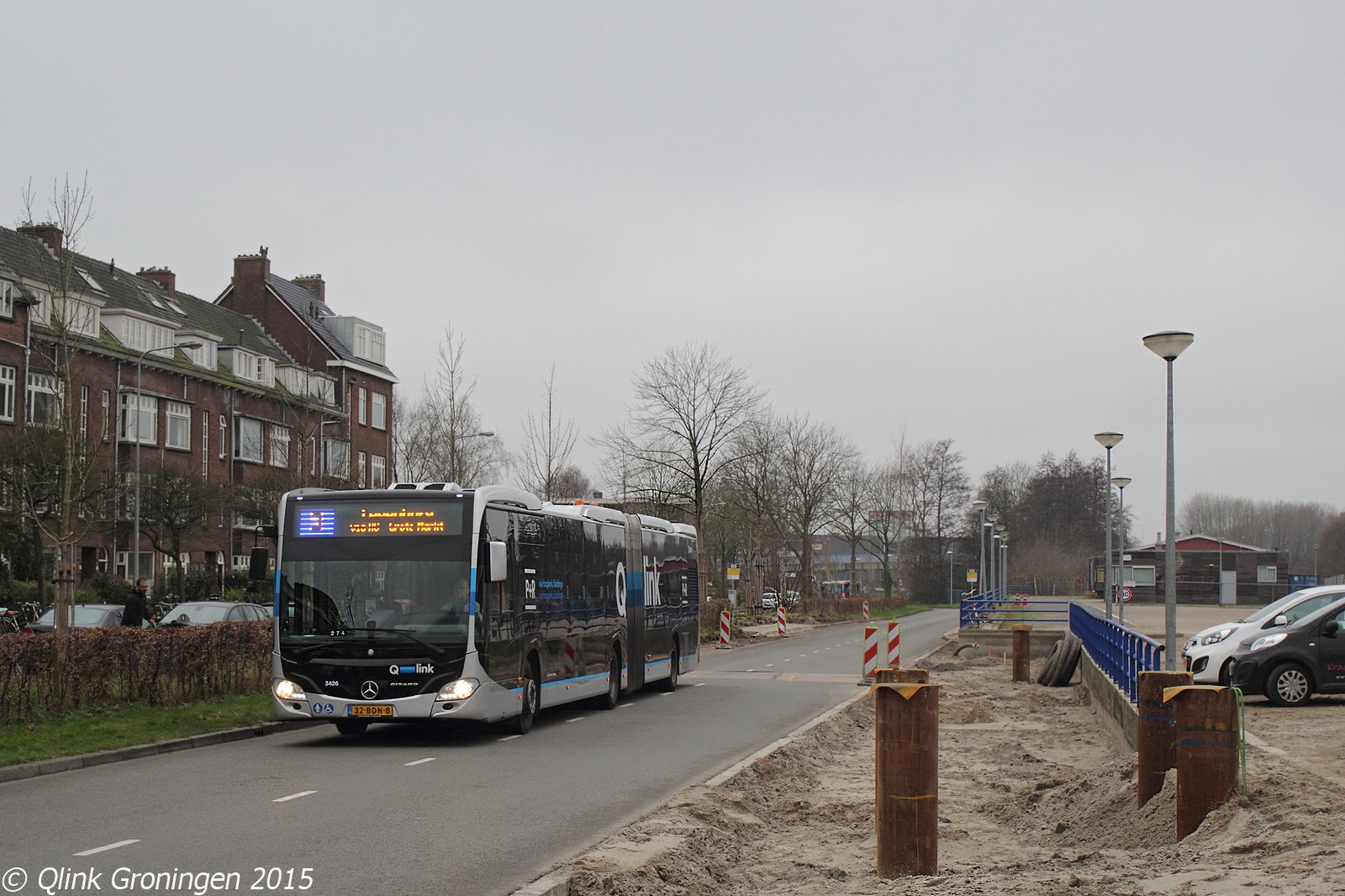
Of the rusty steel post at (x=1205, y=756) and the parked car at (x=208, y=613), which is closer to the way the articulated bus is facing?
the rusty steel post

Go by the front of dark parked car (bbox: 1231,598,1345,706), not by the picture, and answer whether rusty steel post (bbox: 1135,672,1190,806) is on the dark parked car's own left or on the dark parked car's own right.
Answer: on the dark parked car's own left

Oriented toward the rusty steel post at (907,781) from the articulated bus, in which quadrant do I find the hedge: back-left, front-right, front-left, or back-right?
back-right

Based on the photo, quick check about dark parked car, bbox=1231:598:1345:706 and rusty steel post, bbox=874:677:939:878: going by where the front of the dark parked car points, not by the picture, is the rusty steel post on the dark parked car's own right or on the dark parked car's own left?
on the dark parked car's own left

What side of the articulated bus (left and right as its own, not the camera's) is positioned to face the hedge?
right

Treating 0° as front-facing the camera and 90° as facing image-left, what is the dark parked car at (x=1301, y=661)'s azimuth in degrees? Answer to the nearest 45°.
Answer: approximately 90°

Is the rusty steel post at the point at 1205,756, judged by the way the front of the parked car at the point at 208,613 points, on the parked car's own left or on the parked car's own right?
on the parked car's own left

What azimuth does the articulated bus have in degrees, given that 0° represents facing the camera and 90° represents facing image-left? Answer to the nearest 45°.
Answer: approximately 45°
